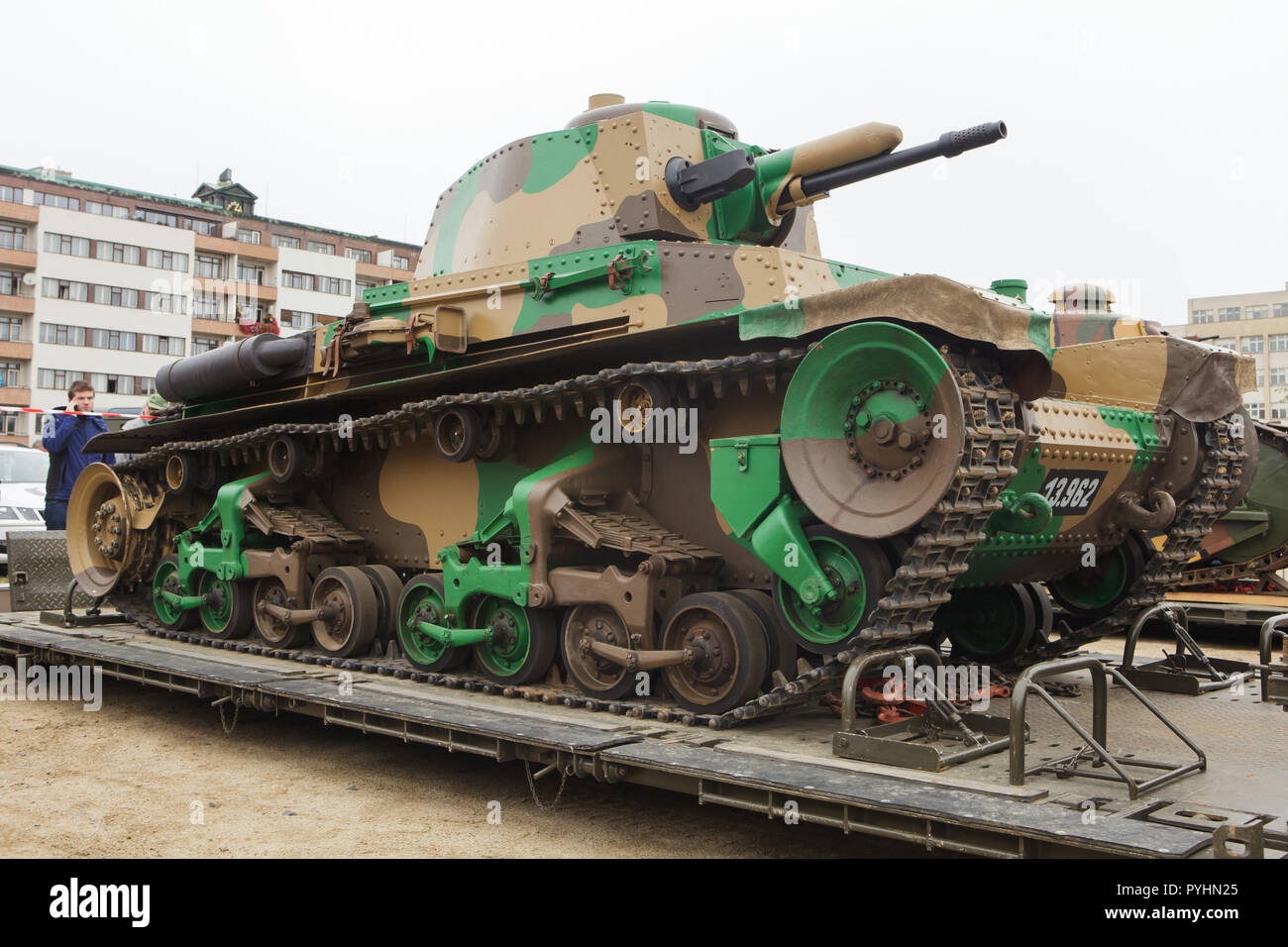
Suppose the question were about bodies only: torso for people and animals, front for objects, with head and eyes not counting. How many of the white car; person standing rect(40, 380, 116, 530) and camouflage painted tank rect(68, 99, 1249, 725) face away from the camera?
0

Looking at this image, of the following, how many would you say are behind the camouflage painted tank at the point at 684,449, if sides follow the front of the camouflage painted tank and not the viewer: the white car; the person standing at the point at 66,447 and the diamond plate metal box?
3

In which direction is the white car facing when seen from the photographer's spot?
facing the viewer and to the right of the viewer

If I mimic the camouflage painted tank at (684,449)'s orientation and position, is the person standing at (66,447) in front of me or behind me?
behind

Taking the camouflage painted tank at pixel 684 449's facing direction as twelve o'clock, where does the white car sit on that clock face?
The white car is roughly at 6 o'clock from the camouflage painted tank.

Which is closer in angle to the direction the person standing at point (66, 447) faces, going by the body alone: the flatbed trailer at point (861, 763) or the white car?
the flatbed trailer

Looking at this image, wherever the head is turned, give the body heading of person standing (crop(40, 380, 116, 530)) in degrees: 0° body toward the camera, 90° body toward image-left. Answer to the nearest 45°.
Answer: approximately 315°
